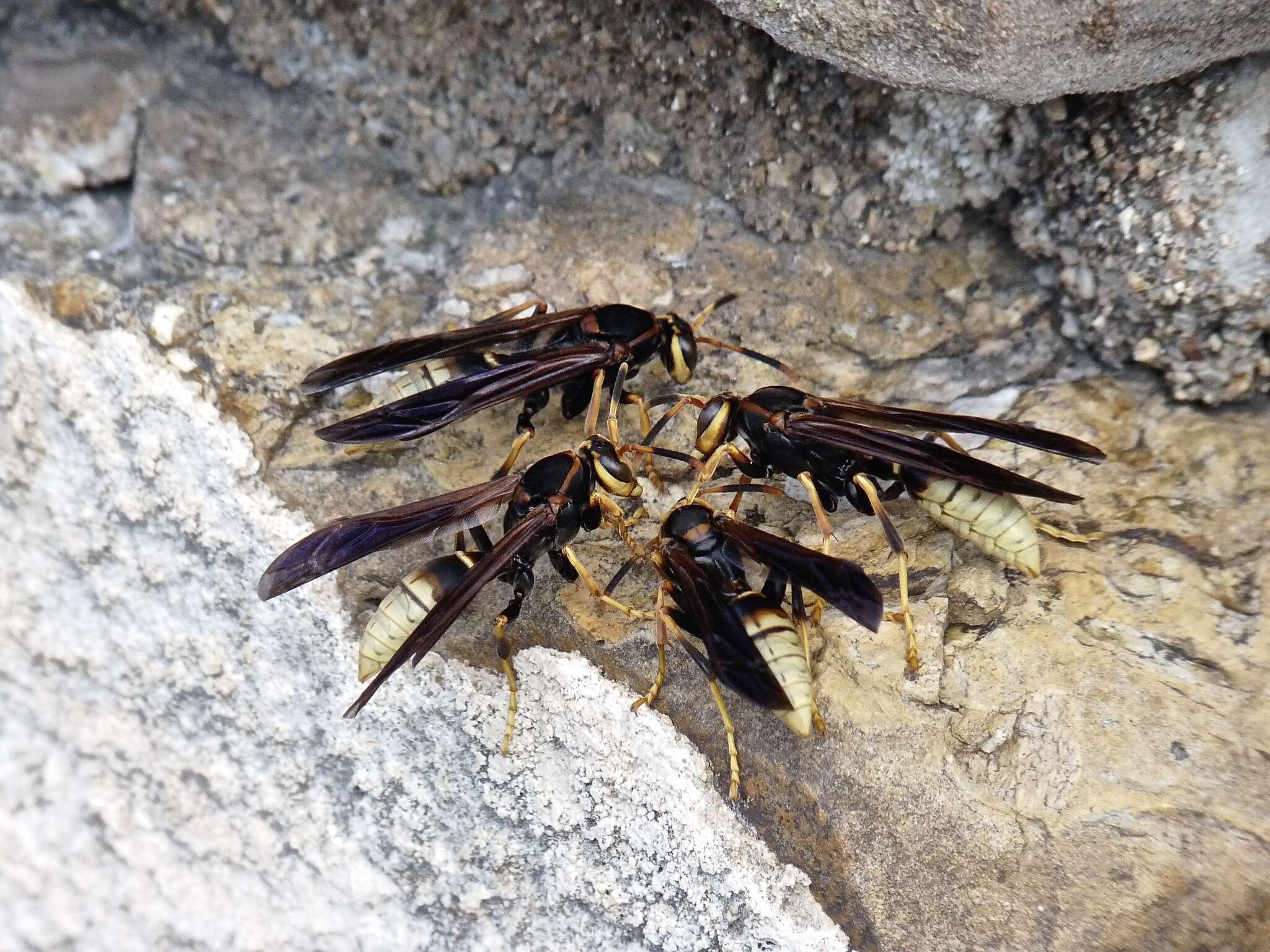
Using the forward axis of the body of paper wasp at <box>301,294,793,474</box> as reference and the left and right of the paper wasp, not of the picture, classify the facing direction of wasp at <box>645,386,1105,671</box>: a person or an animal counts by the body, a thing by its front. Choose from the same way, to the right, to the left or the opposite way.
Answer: the opposite way

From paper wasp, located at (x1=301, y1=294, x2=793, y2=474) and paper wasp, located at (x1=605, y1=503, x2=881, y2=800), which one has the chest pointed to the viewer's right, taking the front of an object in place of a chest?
paper wasp, located at (x1=301, y1=294, x2=793, y2=474)

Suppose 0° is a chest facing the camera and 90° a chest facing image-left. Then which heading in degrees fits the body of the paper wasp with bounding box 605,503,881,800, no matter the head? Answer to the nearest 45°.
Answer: approximately 135°

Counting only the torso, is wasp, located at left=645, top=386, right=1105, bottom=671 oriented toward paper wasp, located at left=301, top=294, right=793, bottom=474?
yes

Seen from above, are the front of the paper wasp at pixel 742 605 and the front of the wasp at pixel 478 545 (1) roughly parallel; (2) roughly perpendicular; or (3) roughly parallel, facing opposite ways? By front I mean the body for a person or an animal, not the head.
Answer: roughly perpendicular

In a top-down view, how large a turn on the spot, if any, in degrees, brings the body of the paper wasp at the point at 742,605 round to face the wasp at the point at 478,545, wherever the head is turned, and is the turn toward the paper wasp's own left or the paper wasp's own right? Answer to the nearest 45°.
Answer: approximately 45° to the paper wasp's own left

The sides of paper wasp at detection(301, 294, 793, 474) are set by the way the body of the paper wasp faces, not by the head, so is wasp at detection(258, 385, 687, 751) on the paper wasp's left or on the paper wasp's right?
on the paper wasp's right

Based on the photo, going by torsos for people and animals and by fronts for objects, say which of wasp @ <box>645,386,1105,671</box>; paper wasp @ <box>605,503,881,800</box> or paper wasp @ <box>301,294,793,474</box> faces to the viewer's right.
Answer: paper wasp @ <box>301,294,793,474</box>

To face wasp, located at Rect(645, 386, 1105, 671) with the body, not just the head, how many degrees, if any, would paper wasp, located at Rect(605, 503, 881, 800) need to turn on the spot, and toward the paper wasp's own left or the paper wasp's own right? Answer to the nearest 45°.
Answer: approximately 45° to the paper wasp's own right

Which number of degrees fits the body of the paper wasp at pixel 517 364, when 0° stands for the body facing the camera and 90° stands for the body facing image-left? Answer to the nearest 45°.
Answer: approximately 270°

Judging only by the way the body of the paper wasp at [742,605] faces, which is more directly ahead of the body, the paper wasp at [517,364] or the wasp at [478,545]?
the paper wasp

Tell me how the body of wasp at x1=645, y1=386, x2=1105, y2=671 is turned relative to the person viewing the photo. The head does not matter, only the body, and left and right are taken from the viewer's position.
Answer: facing to the left of the viewer

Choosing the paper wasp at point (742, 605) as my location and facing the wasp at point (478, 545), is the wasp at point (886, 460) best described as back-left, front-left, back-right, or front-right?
back-right

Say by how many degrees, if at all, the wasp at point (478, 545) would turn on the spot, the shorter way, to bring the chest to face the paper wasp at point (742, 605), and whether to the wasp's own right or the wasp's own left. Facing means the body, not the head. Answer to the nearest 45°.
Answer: approximately 45° to the wasp's own right
